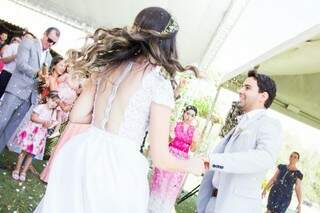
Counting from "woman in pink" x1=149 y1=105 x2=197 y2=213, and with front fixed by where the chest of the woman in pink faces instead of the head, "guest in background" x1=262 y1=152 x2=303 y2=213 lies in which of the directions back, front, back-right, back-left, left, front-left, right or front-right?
back-left

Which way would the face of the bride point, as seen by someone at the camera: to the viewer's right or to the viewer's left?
to the viewer's right

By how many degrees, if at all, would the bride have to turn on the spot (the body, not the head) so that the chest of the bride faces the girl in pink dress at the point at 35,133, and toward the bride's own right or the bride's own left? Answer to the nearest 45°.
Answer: approximately 45° to the bride's own left

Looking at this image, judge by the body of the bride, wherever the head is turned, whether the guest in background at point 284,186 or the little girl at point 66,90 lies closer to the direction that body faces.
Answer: the guest in background

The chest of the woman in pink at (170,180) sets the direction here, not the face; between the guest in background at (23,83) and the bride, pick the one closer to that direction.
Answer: the bride

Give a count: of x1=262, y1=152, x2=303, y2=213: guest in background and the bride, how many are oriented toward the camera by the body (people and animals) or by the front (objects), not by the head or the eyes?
1

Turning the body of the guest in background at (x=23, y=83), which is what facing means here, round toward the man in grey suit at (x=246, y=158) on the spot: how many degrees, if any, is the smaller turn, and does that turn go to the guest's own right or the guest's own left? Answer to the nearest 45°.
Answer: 0° — they already face them

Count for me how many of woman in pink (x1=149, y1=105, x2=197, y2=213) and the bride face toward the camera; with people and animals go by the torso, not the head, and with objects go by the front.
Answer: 1

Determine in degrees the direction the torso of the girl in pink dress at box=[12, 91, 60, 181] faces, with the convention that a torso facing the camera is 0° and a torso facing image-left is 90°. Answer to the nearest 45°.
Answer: approximately 315°

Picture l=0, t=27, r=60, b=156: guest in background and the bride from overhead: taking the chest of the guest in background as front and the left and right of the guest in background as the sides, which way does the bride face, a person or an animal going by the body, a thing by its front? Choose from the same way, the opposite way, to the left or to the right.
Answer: to the left

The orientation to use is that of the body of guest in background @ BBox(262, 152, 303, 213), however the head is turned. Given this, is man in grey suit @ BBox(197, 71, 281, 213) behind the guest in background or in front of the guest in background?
in front
